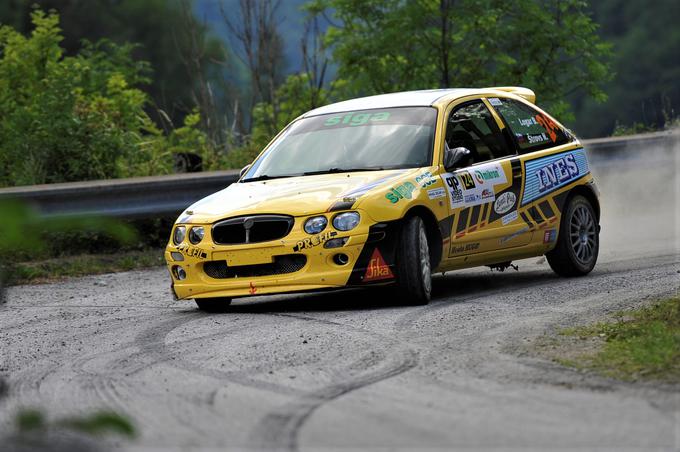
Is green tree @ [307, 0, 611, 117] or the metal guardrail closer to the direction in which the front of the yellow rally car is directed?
the metal guardrail

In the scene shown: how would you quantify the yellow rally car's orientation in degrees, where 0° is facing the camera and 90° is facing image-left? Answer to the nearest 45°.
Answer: approximately 45°

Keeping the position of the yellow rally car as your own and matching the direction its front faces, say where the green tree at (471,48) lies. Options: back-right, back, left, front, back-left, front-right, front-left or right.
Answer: back-right
